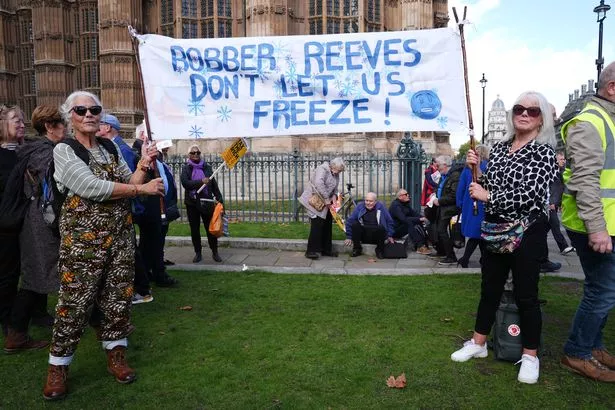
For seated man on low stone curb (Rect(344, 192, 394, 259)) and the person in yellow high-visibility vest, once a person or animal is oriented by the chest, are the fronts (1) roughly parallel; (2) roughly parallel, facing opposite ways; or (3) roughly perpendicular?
roughly perpendicular

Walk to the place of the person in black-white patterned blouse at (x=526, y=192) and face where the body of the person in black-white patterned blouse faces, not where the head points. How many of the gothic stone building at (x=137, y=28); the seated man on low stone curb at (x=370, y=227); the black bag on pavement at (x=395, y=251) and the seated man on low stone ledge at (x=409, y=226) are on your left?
0

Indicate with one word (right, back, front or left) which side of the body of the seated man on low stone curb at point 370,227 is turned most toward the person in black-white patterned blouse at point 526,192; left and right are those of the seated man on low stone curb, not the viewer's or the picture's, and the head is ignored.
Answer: front

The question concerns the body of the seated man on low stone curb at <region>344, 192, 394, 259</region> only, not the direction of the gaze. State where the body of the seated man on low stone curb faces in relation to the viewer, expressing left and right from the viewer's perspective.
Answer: facing the viewer

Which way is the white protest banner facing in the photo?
toward the camera

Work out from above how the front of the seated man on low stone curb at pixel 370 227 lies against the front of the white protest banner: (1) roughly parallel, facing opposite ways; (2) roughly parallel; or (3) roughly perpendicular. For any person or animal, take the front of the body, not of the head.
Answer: roughly parallel

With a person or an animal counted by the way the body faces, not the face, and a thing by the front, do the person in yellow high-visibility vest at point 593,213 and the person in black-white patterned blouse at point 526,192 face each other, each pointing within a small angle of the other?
no

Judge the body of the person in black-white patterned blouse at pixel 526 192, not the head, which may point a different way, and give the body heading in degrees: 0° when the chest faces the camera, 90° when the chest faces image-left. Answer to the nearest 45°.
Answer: approximately 45°

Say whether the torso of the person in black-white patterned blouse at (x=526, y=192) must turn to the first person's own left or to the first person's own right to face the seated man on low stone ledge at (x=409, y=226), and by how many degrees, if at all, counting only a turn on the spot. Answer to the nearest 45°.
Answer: approximately 135° to the first person's own right

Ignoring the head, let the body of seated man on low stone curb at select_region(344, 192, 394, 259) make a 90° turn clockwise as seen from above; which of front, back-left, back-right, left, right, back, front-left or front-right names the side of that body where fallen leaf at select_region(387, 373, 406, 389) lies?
left

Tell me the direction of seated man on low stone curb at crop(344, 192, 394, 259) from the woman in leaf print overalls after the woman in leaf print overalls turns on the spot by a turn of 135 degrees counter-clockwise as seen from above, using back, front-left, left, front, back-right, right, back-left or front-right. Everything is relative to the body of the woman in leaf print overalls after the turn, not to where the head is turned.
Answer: front-right

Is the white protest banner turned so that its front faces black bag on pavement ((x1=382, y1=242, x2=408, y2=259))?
no

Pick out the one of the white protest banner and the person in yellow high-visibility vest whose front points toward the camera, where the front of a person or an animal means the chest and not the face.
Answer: the white protest banner

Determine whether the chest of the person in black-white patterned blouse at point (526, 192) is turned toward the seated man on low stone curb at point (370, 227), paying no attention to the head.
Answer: no

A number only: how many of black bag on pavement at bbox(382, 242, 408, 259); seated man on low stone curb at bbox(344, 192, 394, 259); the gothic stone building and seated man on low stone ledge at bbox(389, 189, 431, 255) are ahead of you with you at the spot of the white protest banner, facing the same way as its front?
0

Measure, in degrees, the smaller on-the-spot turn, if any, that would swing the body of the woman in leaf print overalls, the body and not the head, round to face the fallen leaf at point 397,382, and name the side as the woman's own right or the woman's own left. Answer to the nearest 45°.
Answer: approximately 45° to the woman's own left

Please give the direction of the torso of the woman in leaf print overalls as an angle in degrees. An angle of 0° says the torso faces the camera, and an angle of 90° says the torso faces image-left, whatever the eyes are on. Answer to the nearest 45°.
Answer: approximately 315°

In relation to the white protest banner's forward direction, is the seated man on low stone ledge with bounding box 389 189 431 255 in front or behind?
behind

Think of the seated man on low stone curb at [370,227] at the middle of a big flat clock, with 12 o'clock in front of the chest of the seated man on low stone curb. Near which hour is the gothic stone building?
The gothic stone building is roughly at 5 o'clock from the seated man on low stone curb.

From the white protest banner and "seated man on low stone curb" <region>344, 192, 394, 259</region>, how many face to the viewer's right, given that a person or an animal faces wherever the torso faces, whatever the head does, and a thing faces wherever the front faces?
0
